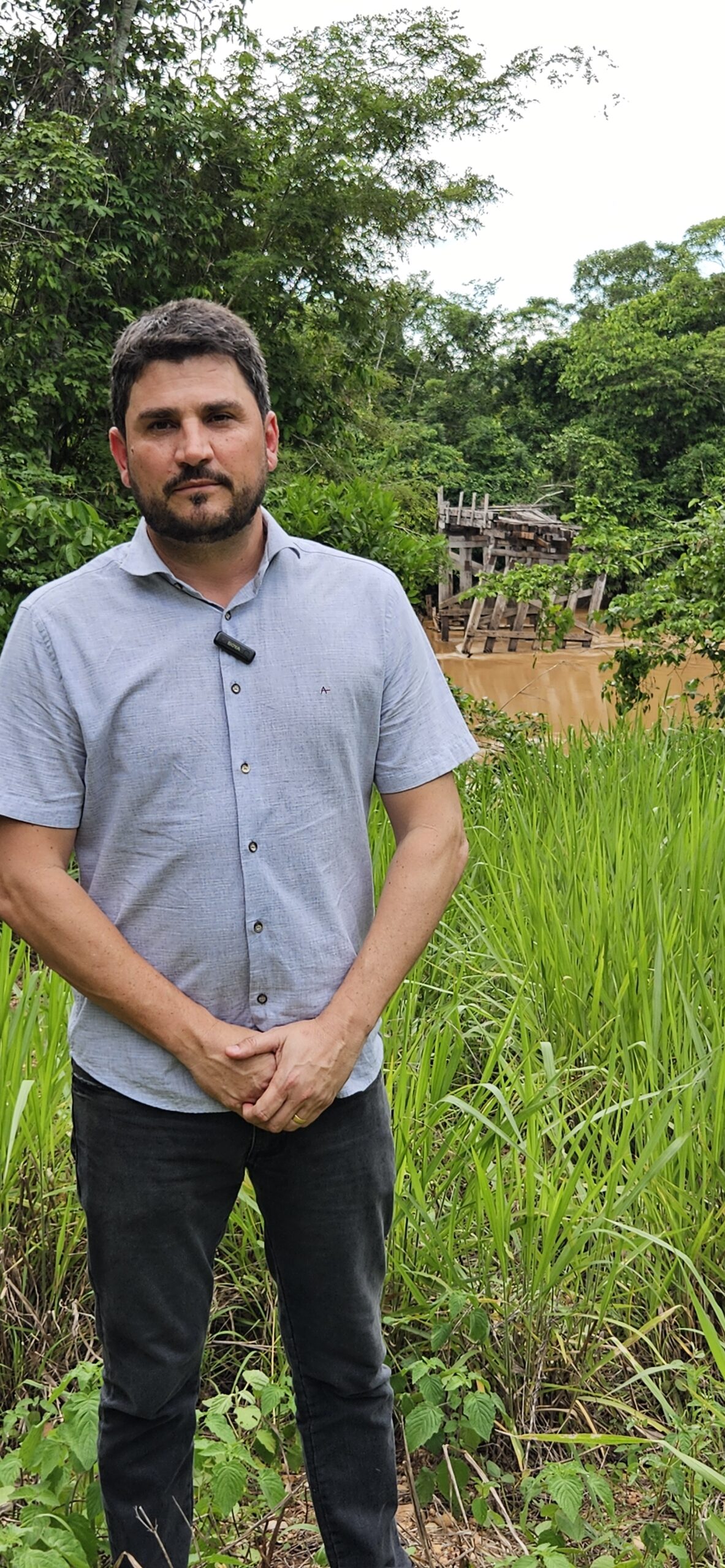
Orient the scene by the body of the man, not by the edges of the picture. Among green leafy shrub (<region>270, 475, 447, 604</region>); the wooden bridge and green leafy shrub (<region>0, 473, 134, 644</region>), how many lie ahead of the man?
0

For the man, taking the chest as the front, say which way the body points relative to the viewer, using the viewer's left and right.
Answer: facing the viewer

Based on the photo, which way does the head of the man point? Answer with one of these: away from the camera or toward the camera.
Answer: toward the camera

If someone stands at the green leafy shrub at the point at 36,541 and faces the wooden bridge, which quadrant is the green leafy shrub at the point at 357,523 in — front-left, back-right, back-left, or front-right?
front-right

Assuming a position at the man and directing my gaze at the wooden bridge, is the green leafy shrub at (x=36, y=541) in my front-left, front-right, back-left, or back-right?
front-left

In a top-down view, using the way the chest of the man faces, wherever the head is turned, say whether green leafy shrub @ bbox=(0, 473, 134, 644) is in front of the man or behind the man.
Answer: behind

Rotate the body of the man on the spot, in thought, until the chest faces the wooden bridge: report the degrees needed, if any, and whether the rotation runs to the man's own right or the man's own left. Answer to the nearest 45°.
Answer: approximately 180°

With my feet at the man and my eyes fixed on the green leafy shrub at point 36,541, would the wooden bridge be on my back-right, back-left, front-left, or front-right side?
front-right

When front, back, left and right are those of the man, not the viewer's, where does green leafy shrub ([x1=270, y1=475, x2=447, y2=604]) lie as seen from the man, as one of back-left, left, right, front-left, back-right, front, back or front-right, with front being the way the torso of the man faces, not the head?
back

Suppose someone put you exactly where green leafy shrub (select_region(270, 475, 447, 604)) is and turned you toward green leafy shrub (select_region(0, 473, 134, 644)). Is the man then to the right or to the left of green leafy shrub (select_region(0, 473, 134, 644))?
left
